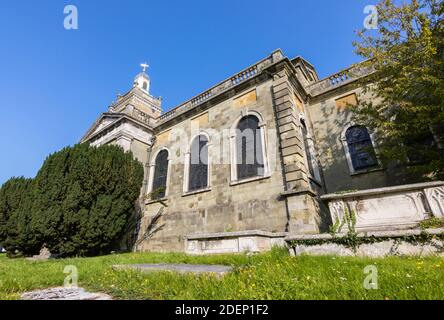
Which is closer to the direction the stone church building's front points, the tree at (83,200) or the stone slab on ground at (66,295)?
the tree

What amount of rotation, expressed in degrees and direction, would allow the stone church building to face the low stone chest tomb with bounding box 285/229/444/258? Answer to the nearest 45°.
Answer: approximately 180°

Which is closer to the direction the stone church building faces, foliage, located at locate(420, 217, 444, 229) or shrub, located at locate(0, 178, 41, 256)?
the shrub

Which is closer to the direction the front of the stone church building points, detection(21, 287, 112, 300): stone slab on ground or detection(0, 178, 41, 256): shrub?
the shrub

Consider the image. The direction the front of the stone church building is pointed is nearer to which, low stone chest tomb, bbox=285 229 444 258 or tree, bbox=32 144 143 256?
the tree

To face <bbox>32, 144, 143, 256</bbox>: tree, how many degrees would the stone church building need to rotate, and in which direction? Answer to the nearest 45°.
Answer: approximately 45° to its left

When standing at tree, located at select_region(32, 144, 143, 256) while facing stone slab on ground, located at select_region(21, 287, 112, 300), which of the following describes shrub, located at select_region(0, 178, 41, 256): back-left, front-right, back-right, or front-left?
back-right

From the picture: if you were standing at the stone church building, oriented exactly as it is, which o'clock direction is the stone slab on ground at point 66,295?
The stone slab on ground is roughly at 8 o'clock from the stone church building.

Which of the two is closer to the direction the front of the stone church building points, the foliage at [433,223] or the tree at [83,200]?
the tree

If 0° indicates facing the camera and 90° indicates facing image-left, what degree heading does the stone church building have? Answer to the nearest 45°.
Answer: approximately 135°
